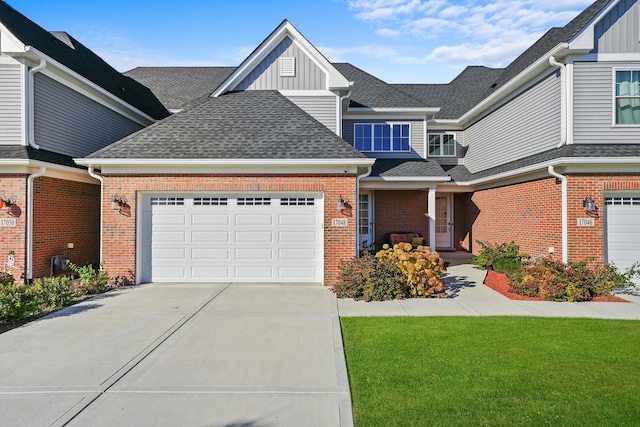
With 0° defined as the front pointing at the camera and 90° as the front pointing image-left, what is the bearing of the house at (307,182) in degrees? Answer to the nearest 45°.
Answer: approximately 0°

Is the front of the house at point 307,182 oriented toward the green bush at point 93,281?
no

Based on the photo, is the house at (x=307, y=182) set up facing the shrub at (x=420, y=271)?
no

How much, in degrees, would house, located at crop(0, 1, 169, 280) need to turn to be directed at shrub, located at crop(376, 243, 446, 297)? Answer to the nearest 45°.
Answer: approximately 45° to its left

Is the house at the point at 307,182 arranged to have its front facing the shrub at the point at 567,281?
no

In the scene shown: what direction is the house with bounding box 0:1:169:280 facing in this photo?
toward the camera
